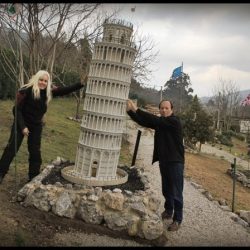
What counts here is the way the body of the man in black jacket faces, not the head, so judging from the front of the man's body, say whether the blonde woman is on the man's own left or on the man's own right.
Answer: on the man's own right

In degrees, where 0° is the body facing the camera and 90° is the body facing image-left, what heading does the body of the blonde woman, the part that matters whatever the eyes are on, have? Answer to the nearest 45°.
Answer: approximately 315°

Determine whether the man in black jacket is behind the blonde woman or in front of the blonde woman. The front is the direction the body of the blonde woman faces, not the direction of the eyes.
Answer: in front

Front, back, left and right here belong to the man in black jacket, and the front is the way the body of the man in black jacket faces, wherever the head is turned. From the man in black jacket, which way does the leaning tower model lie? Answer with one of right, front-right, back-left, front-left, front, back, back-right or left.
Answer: right

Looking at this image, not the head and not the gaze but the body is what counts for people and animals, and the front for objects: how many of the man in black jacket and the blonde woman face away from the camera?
0

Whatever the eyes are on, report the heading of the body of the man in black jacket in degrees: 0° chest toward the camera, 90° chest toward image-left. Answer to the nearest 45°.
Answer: approximately 45°

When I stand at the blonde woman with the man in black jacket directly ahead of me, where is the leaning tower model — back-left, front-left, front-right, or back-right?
front-left

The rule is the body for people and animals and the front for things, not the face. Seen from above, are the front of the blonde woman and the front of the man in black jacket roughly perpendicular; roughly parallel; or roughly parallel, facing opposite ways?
roughly perpendicular

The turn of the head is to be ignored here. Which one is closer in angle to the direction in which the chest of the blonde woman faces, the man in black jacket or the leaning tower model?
the man in black jacket

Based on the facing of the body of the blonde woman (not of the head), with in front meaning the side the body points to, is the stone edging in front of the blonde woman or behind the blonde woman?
in front
